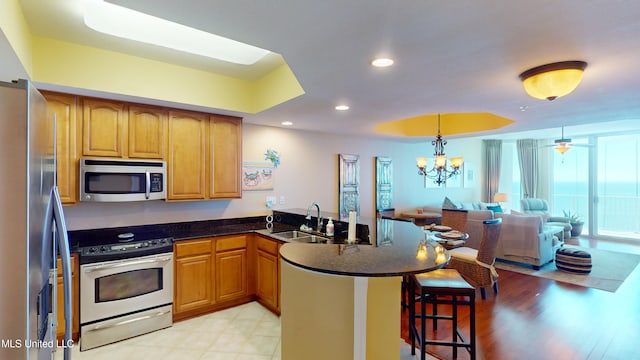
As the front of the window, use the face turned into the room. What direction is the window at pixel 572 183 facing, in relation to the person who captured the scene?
facing the viewer

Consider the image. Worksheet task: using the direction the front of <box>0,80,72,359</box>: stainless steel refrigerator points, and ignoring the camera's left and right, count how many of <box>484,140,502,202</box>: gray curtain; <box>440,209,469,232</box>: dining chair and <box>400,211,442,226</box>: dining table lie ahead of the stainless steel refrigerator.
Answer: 3

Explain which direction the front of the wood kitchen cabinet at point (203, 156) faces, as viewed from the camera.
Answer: facing the viewer and to the right of the viewer

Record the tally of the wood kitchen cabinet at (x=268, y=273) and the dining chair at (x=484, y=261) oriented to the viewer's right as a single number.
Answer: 0

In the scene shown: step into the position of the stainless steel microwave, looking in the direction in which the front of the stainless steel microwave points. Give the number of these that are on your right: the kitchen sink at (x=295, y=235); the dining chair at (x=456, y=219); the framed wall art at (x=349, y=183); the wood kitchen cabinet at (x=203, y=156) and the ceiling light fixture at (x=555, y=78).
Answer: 0

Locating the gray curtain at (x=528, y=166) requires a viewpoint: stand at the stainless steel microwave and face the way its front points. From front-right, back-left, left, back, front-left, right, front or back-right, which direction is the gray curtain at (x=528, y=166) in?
left

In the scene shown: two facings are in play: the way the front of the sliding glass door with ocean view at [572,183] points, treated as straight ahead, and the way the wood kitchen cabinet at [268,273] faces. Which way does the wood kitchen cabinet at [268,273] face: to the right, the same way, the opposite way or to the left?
the same way

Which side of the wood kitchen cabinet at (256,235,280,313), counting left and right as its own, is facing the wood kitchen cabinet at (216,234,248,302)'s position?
right

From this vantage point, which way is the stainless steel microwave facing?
toward the camera

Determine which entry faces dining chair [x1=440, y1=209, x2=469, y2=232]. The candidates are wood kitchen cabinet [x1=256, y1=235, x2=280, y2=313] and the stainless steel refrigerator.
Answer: the stainless steel refrigerator

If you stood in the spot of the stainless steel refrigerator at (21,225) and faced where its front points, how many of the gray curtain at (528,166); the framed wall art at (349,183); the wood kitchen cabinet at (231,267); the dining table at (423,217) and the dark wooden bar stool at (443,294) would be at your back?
0

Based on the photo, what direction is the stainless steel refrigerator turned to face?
to the viewer's right

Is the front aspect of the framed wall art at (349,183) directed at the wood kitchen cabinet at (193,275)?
no

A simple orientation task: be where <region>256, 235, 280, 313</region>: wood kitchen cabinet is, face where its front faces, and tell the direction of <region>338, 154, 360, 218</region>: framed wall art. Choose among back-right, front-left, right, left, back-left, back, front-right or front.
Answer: back

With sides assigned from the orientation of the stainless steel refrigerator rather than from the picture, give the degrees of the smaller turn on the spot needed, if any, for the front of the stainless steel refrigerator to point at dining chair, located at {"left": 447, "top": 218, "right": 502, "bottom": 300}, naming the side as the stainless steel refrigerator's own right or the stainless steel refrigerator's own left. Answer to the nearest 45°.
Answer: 0° — it already faces it

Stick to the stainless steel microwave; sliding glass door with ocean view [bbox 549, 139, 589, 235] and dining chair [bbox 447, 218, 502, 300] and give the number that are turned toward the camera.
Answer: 2

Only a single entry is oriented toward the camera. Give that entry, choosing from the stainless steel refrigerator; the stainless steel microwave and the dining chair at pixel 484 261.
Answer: the stainless steel microwave

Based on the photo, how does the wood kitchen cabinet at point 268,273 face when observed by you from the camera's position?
facing the viewer and to the left of the viewer

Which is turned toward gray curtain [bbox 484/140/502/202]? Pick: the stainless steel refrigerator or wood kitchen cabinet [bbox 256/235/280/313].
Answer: the stainless steel refrigerator
